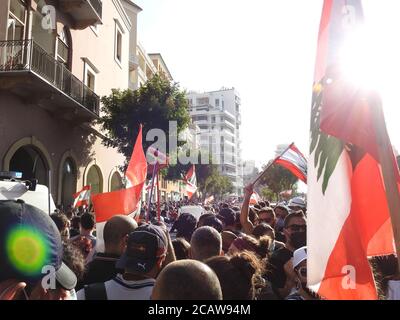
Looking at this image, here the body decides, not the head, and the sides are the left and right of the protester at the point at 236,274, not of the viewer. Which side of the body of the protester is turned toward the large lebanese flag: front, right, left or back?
right

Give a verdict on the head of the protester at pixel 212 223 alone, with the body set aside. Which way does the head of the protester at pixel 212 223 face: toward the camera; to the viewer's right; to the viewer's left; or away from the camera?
away from the camera

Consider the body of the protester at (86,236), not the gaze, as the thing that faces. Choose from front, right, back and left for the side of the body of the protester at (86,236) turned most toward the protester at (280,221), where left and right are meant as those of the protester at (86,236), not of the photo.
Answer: right

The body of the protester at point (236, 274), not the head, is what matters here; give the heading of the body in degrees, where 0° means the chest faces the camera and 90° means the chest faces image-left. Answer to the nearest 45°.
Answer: approximately 180°

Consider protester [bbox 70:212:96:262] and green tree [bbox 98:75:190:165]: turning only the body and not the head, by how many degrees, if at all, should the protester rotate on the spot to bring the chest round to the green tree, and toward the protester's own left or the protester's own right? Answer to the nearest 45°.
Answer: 0° — they already face it

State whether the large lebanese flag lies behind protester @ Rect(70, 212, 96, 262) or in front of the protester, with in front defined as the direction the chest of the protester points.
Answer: behind

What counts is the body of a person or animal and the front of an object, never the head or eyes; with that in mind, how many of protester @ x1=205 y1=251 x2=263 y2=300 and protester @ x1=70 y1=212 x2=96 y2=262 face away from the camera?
2

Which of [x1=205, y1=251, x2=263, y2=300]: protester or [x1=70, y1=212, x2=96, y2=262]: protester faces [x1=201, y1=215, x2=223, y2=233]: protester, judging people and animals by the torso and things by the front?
[x1=205, y1=251, x2=263, y2=300]: protester

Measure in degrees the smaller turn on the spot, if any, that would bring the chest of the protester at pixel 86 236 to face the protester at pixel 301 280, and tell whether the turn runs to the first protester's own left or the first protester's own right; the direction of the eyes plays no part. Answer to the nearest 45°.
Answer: approximately 135° to the first protester's own right

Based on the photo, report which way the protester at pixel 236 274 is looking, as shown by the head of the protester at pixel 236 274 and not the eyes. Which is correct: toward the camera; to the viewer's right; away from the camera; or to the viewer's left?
away from the camera
